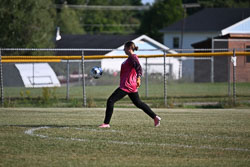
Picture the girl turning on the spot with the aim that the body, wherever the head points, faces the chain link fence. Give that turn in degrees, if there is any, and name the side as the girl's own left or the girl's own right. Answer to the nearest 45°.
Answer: approximately 90° to the girl's own right

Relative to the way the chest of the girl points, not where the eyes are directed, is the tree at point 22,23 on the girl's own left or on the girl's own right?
on the girl's own right

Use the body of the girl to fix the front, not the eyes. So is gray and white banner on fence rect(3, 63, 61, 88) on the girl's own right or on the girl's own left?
on the girl's own right

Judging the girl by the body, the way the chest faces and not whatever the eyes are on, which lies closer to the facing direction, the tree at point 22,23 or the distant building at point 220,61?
the tree

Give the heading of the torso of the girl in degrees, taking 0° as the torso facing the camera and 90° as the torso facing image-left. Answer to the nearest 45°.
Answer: approximately 90°

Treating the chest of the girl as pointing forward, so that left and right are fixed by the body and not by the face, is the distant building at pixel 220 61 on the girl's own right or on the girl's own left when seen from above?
on the girl's own right
